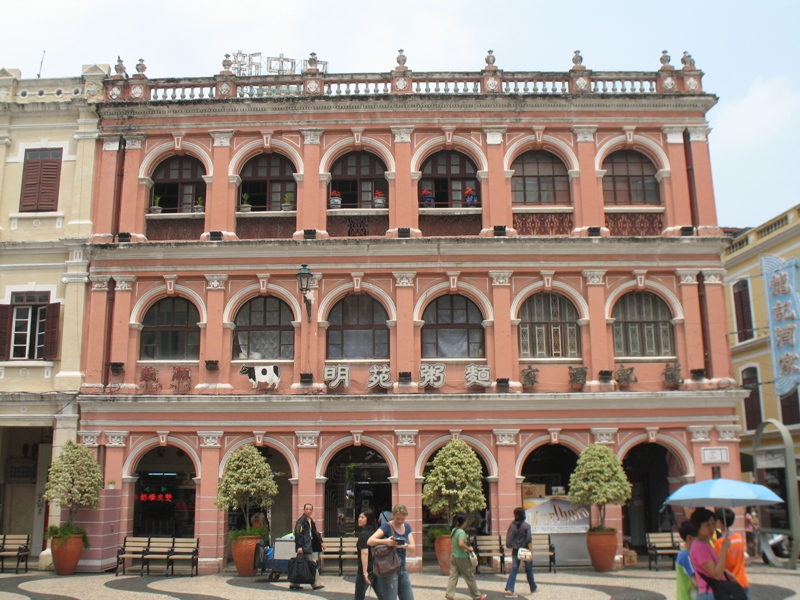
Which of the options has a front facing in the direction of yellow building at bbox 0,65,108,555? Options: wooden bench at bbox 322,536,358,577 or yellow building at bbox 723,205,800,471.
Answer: yellow building at bbox 723,205,800,471

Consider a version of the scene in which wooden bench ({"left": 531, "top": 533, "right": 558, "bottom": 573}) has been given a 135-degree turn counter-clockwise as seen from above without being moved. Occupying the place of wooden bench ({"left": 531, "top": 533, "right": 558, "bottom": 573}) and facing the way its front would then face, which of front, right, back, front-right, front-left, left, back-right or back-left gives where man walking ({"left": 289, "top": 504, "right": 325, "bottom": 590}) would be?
back

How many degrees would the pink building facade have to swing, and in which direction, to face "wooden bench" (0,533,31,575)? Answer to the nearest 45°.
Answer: approximately 90° to its right

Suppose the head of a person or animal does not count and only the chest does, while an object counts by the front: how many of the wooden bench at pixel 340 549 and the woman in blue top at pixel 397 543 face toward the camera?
2

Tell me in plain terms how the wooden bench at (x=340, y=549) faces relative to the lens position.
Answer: facing the viewer

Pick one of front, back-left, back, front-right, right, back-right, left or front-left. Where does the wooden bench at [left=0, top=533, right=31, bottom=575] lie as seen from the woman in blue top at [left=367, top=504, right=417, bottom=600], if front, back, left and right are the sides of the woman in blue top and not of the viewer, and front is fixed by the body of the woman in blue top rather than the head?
back-right

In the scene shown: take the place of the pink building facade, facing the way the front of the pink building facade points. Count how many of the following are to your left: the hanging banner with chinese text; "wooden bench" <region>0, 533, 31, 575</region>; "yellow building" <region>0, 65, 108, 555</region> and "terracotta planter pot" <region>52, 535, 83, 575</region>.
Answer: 1

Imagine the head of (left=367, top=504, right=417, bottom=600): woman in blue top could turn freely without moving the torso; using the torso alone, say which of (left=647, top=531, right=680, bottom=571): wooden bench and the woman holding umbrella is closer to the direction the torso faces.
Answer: the woman holding umbrella

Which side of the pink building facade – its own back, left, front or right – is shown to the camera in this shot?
front

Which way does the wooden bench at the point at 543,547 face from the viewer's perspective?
toward the camera

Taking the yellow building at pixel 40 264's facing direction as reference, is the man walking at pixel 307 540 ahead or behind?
ahead

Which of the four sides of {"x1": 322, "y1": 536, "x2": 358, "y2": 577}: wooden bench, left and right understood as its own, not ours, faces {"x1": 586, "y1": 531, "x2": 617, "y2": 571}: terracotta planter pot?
left

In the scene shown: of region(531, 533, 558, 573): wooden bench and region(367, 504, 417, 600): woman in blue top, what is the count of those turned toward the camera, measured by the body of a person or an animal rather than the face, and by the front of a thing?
2

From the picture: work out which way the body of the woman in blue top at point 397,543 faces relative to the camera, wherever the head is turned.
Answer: toward the camera

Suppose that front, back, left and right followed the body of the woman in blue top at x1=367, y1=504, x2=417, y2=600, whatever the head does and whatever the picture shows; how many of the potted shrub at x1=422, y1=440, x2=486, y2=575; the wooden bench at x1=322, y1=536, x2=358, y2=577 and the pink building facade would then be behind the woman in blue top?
3

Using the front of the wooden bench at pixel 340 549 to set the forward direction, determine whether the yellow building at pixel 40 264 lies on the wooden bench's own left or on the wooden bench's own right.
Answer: on the wooden bench's own right
